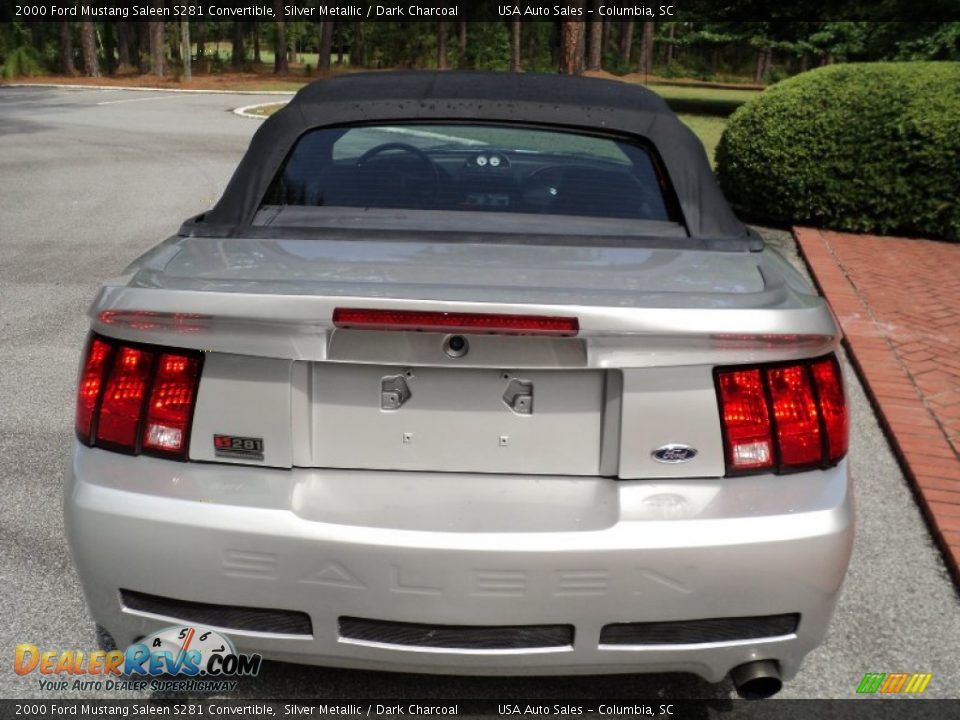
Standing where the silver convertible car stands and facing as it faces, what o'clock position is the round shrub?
The round shrub is roughly at 1 o'clock from the silver convertible car.

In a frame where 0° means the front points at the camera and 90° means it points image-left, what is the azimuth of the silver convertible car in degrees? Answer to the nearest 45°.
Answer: approximately 180°
